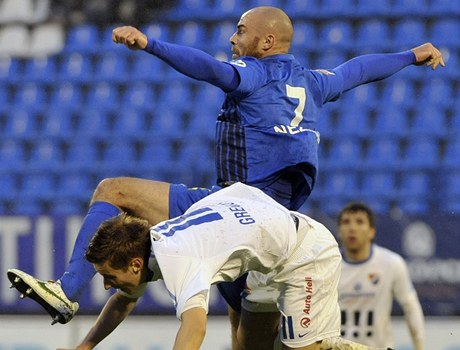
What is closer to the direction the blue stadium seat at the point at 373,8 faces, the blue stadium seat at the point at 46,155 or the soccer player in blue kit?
the soccer player in blue kit

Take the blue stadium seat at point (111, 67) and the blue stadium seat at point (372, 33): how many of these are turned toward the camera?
2

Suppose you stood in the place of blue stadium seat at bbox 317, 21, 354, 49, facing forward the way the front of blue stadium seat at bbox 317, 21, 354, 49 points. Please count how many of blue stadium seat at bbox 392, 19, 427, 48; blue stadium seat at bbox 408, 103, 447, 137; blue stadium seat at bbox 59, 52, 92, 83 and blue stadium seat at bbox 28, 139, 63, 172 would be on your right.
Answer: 2

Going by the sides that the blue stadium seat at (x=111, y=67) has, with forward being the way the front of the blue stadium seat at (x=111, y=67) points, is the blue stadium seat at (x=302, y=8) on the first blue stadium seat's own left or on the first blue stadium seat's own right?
on the first blue stadium seat's own left

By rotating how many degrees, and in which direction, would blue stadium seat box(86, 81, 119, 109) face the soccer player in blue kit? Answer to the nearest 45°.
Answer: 0° — it already faces them

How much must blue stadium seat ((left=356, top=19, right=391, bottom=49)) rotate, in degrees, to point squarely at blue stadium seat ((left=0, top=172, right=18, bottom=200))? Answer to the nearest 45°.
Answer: approximately 90° to its right

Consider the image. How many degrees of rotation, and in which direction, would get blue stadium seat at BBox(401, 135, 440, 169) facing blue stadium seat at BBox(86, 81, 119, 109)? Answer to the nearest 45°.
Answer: approximately 90° to its right

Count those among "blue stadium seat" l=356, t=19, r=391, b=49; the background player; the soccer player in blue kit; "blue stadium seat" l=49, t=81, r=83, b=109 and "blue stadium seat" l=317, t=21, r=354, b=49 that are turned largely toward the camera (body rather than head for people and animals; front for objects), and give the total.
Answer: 4

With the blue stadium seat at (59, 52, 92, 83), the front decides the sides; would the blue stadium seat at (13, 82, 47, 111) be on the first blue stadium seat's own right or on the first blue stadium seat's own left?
on the first blue stadium seat's own right

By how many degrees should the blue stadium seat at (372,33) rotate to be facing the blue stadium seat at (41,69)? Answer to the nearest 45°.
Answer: approximately 90° to its right

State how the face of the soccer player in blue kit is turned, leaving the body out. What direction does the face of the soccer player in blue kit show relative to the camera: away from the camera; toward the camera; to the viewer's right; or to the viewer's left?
to the viewer's left
